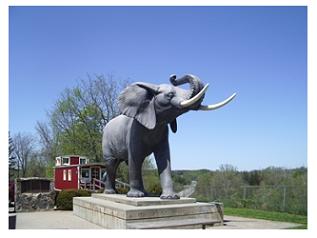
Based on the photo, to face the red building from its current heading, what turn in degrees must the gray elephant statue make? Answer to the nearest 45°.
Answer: approximately 135° to its left

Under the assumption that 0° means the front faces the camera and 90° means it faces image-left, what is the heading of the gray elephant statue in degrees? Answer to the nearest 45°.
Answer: approximately 315°

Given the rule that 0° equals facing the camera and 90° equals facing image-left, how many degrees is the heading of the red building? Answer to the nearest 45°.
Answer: approximately 315°

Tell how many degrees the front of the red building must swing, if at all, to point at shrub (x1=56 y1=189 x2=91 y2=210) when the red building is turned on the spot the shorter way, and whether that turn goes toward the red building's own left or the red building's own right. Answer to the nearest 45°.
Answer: approximately 45° to the red building's own right
